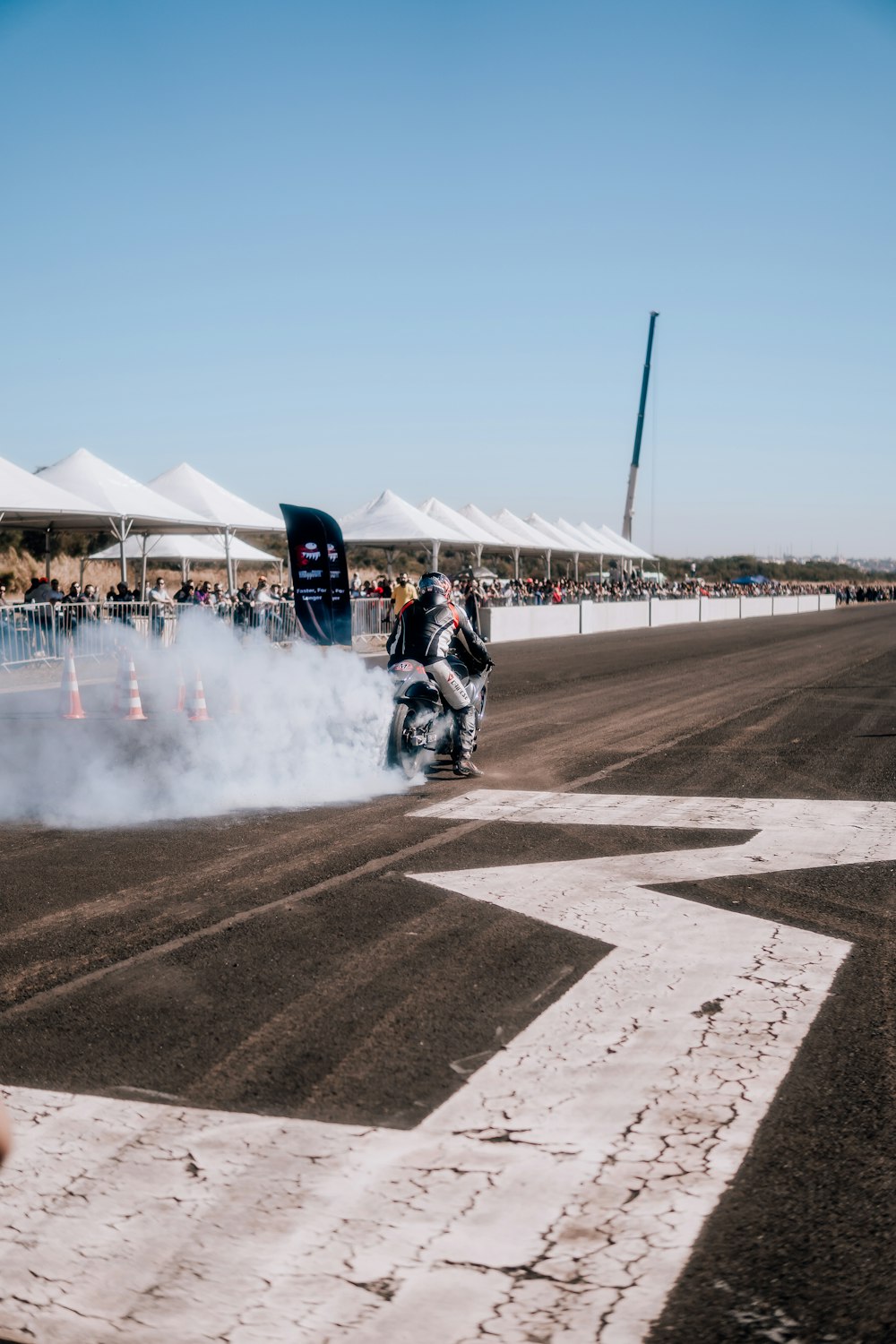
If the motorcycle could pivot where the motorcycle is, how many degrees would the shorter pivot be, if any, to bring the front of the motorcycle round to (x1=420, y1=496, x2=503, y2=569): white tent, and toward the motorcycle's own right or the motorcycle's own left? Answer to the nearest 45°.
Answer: approximately 45° to the motorcycle's own left

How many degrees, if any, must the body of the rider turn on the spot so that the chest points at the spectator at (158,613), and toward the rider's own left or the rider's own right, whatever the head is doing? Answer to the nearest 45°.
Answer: approximately 45° to the rider's own left

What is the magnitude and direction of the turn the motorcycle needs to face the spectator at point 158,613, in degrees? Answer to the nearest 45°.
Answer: approximately 45° to its left

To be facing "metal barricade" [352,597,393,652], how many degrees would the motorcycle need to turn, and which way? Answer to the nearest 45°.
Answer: approximately 45° to its left

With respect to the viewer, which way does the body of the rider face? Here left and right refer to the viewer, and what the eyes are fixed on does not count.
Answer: facing away from the viewer and to the right of the viewer

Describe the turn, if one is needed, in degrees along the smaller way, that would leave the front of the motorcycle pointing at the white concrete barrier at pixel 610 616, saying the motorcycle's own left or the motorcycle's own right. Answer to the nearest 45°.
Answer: approximately 45° to the motorcycle's own left

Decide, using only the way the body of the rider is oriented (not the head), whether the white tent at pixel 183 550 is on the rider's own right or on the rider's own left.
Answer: on the rider's own left

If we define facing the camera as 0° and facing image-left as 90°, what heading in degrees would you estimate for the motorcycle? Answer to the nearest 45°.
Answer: approximately 225°

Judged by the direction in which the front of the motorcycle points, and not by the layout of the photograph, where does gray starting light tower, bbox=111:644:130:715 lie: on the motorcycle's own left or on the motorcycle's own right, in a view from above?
on the motorcycle's own left
